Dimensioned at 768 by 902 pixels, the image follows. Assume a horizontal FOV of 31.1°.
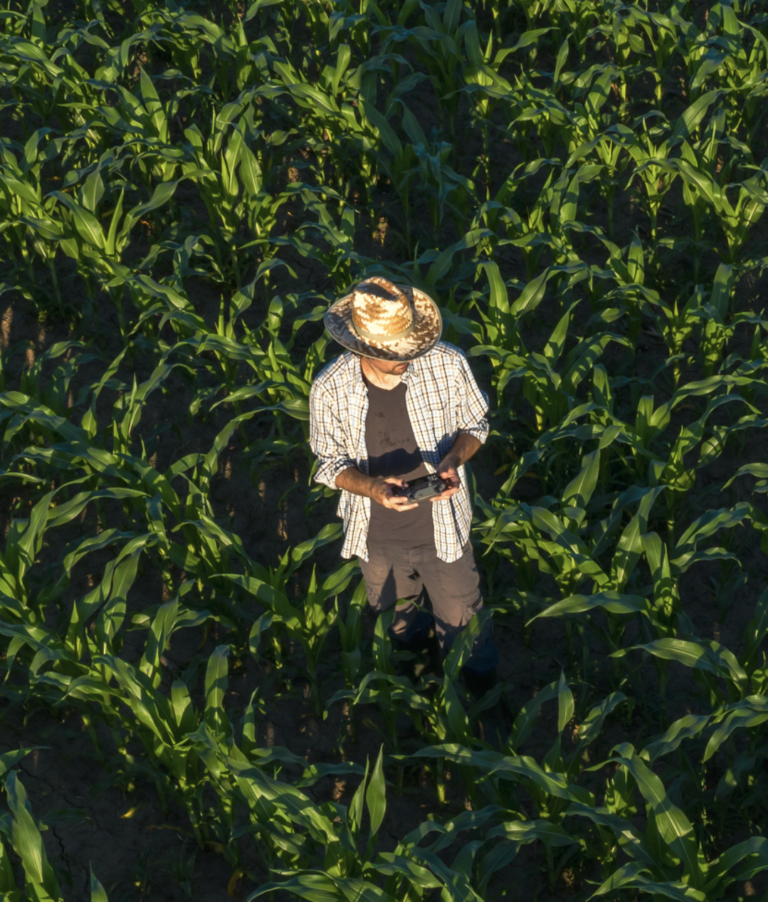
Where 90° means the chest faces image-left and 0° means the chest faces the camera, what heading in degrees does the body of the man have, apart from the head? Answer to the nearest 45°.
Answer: approximately 0°
